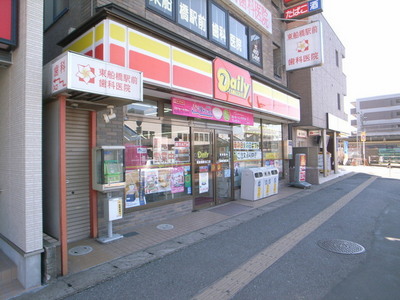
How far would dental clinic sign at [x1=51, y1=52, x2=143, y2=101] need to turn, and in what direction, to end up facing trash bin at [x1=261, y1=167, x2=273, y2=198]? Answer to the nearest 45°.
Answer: approximately 90° to its left

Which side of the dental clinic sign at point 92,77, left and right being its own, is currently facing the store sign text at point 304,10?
left

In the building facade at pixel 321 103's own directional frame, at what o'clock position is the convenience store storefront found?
The convenience store storefront is roughly at 2 o'clock from the building facade.

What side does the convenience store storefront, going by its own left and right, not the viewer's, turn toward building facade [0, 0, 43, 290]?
right

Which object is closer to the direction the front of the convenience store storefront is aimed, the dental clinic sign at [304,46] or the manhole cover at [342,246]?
the manhole cover

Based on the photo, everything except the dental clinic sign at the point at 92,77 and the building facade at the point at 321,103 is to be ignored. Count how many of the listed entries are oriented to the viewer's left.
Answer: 0

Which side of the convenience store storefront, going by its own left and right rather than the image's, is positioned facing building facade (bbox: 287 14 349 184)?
left

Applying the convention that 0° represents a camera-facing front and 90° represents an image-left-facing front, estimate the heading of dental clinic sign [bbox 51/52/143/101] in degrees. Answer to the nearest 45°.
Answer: approximately 315°

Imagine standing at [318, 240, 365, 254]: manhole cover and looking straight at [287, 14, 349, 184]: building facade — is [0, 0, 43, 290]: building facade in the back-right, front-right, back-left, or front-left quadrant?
back-left

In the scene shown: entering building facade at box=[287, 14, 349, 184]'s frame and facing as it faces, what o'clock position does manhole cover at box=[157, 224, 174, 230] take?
The manhole cover is roughly at 2 o'clock from the building facade.

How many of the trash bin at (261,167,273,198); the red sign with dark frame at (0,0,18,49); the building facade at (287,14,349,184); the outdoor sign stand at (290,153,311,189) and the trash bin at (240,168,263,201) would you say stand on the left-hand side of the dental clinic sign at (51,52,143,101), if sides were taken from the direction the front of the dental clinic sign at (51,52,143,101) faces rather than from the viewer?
4

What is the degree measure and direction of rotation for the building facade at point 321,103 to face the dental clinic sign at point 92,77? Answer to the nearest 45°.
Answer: approximately 45° to its right
